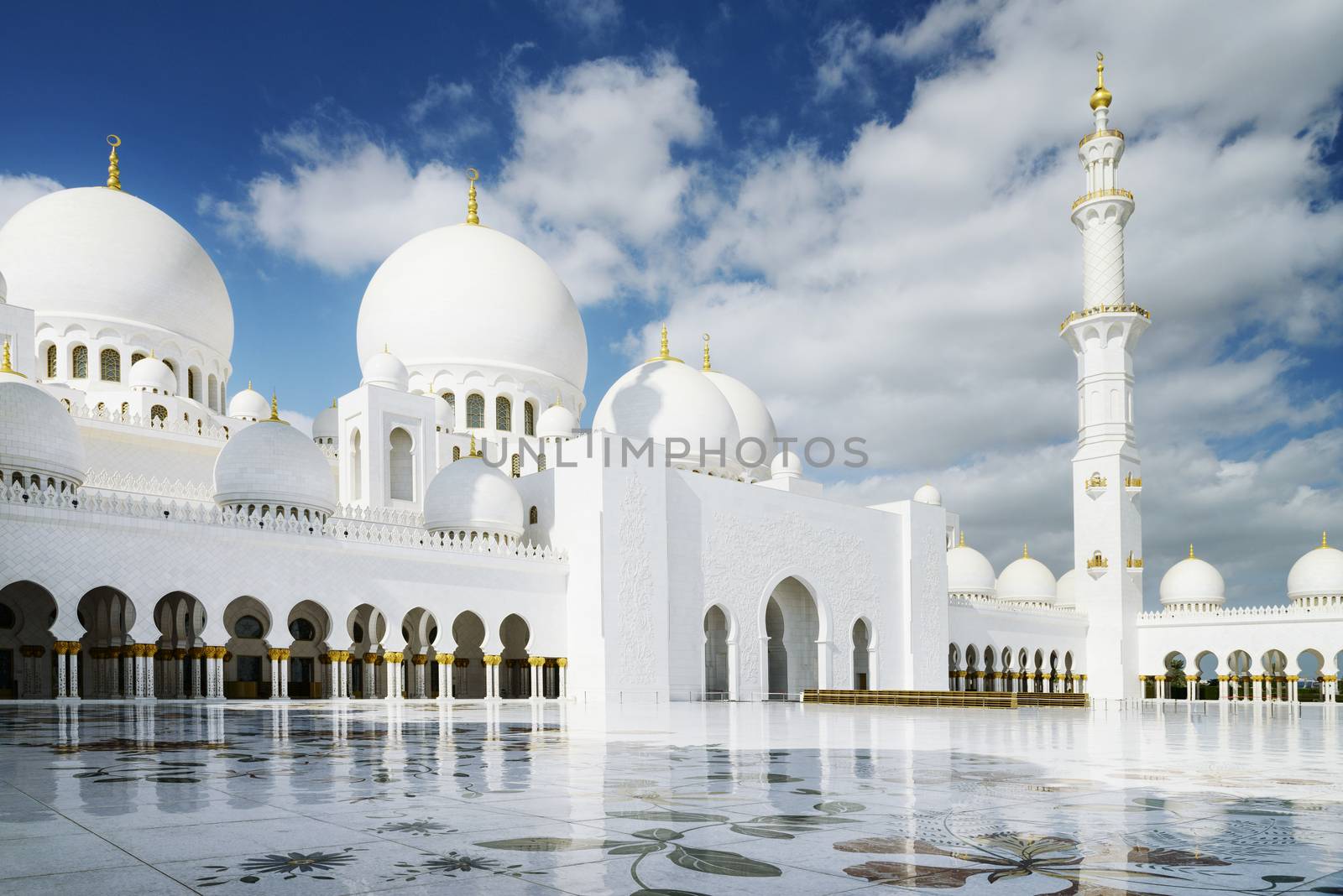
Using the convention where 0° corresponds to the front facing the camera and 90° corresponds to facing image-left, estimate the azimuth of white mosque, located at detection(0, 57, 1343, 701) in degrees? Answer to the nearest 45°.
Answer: approximately 315°
